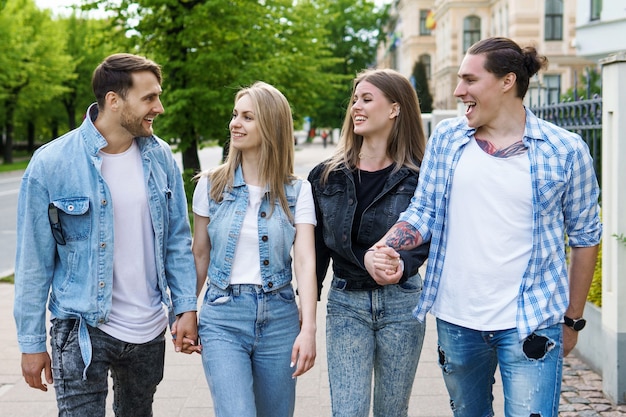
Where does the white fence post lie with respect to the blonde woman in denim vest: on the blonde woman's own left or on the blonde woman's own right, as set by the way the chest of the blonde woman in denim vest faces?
on the blonde woman's own left

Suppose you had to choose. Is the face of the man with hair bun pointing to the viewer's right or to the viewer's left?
to the viewer's left

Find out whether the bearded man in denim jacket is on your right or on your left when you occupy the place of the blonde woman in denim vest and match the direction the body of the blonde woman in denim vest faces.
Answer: on your right

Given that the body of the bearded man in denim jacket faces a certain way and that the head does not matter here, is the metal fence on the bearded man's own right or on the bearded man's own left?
on the bearded man's own left

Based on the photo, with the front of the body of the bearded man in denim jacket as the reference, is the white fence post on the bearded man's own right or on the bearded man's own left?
on the bearded man's own left

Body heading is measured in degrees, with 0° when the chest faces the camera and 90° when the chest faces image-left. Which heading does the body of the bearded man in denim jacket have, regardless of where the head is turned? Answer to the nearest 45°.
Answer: approximately 315°

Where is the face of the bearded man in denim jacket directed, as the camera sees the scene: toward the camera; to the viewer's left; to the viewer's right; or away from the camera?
to the viewer's right

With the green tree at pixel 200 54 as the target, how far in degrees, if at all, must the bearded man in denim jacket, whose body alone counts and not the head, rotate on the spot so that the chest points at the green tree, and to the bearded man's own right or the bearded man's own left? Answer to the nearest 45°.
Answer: approximately 135° to the bearded man's own left

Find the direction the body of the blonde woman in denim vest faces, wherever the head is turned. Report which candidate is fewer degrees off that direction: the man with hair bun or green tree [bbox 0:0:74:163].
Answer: the man with hair bun

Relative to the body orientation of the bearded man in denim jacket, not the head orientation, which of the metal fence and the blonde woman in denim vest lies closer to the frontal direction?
the blonde woman in denim vest

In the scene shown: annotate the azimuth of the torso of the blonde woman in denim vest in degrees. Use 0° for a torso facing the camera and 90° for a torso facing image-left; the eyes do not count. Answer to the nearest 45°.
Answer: approximately 0°

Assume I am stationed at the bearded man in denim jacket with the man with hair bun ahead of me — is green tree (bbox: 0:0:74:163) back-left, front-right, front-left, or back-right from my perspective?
back-left

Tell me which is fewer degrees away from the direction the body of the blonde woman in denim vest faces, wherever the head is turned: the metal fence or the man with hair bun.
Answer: the man with hair bun

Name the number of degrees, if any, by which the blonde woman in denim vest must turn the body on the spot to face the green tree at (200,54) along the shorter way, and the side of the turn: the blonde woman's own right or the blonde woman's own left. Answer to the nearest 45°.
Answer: approximately 180°
